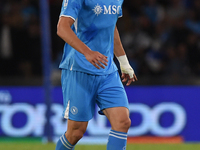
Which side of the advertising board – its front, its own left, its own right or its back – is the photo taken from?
front

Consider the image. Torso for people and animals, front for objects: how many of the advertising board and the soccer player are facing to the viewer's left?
0

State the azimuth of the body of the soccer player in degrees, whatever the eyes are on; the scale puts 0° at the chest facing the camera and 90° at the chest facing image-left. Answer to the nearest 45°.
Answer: approximately 315°

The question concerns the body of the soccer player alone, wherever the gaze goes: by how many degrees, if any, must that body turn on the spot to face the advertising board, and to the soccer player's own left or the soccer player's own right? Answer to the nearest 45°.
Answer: approximately 135° to the soccer player's own left

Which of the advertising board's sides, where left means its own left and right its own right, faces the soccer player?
front
